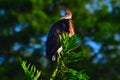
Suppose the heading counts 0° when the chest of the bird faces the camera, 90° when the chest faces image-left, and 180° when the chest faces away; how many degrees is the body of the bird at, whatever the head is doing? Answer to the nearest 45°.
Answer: approximately 270°
